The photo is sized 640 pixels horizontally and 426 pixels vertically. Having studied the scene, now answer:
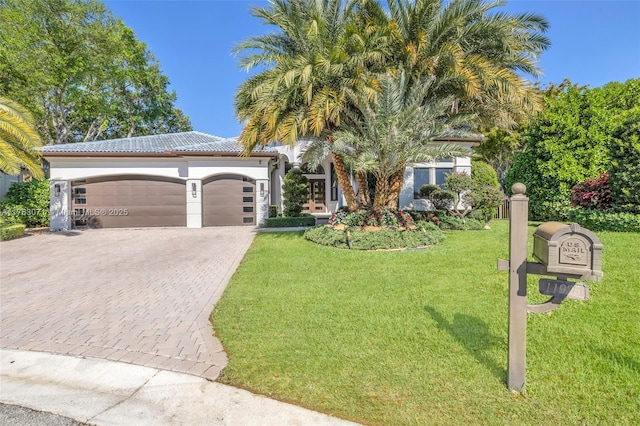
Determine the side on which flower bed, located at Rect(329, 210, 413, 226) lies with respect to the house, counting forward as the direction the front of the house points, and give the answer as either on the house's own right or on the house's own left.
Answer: on the house's own left

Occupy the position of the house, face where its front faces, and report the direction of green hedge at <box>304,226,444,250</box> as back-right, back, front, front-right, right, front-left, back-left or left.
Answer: front-left

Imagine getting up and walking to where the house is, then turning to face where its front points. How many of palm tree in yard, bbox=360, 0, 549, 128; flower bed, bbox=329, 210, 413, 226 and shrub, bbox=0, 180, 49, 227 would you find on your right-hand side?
1

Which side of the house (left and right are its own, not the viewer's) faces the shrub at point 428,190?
left

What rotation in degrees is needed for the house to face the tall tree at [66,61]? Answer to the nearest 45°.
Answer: approximately 135° to its right

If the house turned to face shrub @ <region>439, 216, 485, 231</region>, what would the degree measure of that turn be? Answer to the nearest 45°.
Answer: approximately 45° to its left

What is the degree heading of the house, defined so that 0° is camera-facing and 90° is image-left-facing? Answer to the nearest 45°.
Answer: approximately 0°

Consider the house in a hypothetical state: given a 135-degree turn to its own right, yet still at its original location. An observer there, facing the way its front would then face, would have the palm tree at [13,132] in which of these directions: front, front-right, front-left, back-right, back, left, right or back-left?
left

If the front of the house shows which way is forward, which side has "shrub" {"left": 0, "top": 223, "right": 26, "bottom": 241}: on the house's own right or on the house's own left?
on the house's own right

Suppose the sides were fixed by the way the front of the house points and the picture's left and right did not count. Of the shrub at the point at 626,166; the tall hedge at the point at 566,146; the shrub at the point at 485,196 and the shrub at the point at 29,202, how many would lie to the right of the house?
1

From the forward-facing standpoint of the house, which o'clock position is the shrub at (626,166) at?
The shrub is roughly at 10 o'clock from the house.

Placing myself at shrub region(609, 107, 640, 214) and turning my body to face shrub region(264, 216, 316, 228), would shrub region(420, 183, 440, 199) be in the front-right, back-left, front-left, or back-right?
front-right

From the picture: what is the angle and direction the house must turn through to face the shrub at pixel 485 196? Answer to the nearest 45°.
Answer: approximately 90° to its left
